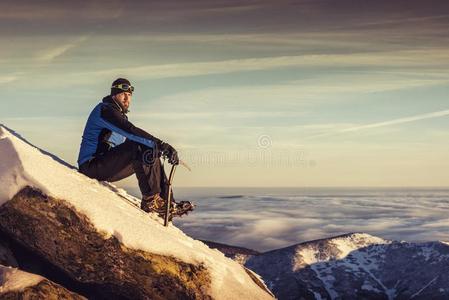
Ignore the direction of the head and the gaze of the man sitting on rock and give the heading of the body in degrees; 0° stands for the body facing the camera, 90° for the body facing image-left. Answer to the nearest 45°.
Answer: approximately 270°
